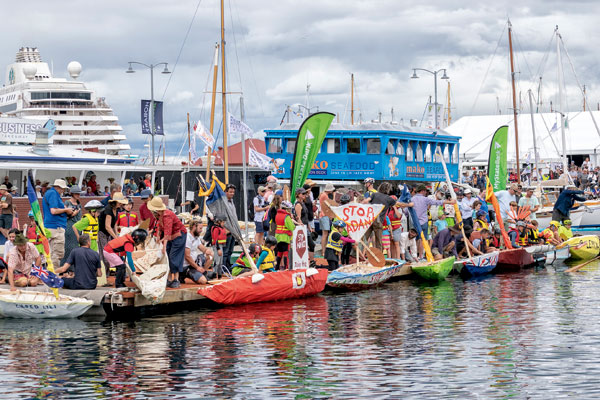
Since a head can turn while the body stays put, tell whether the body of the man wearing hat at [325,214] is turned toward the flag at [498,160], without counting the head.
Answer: no

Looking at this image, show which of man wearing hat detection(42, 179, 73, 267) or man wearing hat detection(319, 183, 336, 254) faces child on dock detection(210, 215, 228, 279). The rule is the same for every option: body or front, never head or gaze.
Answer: man wearing hat detection(42, 179, 73, 267)

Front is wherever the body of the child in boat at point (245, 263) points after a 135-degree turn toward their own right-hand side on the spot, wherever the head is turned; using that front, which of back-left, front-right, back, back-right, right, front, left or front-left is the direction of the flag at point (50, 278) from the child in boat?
front

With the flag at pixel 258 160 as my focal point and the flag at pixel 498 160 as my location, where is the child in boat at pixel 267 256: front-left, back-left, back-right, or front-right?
front-left

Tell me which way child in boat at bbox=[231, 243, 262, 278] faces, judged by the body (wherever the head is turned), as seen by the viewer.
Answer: to the viewer's right

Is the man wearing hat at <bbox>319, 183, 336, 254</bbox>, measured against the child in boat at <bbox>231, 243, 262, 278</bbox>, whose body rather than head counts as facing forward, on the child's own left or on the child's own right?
on the child's own left

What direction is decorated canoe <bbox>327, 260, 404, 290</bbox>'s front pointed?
to the viewer's right

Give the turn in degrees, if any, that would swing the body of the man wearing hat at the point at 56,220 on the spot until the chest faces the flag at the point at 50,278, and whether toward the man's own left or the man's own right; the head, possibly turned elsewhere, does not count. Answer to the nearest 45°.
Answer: approximately 90° to the man's own right

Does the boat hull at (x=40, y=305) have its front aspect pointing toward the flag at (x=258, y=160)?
no

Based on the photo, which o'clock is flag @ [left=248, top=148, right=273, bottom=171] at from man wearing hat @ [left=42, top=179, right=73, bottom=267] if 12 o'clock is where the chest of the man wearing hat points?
The flag is roughly at 10 o'clock from the man wearing hat.

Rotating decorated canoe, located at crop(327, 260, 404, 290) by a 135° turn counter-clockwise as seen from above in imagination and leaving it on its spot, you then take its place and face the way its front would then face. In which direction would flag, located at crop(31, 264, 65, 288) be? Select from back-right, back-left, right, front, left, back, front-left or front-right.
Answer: left

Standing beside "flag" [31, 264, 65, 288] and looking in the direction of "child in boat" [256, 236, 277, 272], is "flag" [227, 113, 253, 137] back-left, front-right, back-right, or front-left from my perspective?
front-left

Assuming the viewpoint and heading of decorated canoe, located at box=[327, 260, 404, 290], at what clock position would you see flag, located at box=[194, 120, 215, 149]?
The flag is roughly at 8 o'clock from the decorated canoe.

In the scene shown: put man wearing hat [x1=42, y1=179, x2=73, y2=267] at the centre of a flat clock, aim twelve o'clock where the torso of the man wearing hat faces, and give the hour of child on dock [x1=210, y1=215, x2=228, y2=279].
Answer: The child on dock is roughly at 12 o'clock from the man wearing hat.

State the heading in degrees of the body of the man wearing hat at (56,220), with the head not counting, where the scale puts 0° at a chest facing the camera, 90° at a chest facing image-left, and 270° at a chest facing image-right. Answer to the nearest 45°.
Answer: approximately 270°

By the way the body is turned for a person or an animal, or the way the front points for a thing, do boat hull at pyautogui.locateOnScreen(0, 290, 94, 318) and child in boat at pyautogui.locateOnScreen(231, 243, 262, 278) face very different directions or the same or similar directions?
same or similar directions

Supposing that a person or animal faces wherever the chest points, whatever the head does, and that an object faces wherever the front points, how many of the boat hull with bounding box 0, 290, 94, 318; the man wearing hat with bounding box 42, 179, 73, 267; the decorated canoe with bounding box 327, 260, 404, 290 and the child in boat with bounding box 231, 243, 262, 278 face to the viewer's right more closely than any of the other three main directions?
4

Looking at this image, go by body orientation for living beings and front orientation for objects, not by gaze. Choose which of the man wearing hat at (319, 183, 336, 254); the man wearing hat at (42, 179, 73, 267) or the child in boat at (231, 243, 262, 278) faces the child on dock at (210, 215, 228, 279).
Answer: the man wearing hat at (42, 179, 73, 267)

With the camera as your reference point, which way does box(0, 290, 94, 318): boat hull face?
facing to the right of the viewer
